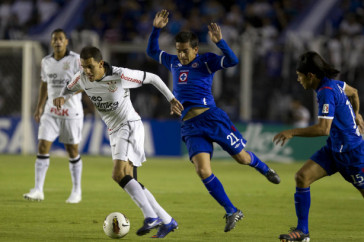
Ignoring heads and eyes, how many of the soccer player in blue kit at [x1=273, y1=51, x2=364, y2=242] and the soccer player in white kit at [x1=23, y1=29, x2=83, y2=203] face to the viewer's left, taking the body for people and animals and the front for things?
1

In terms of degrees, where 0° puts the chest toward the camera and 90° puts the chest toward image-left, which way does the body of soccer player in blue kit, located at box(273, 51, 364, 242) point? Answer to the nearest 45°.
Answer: approximately 90°

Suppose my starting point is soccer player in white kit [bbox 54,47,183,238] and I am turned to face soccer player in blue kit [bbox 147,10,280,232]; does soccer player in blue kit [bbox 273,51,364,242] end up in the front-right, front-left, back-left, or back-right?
front-right

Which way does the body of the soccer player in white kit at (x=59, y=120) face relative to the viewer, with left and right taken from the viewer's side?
facing the viewer

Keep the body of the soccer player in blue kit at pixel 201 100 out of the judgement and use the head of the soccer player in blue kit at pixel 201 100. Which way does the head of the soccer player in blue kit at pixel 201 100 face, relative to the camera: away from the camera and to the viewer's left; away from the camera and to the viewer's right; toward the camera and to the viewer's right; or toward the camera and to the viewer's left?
toward the camera and to the viewer's left

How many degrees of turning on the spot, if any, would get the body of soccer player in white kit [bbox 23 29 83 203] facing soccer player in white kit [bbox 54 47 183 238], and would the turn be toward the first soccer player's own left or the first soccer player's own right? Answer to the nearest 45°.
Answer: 0° — they already face them

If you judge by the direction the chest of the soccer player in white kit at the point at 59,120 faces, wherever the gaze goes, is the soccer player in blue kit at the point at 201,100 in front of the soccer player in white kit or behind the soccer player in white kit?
in front

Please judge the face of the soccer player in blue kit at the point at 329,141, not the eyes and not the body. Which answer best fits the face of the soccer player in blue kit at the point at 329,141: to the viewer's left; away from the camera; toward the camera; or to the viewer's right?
to the viewer's left

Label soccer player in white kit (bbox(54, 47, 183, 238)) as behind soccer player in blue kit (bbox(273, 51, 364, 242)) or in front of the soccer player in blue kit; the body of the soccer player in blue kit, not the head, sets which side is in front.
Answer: in front
